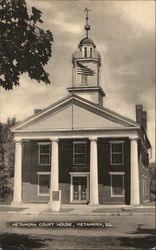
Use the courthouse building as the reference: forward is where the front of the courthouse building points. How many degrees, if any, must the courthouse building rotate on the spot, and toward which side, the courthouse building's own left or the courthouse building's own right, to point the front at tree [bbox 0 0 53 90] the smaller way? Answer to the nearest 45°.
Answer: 0° — it already faces it

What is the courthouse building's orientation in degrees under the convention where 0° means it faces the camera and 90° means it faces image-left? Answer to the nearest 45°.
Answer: approximately 0°
